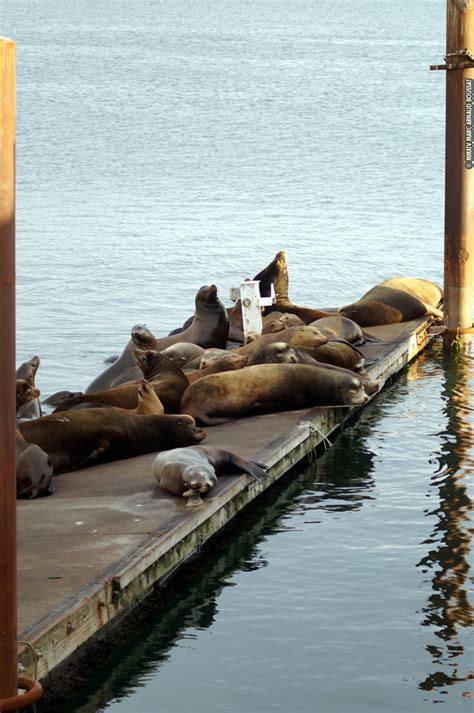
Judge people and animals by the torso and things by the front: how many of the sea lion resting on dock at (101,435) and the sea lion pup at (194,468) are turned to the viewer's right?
1

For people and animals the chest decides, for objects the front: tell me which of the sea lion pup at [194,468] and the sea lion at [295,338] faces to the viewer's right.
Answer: the sea lion

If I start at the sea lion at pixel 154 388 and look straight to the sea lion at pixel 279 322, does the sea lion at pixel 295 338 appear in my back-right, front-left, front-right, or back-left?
front-right

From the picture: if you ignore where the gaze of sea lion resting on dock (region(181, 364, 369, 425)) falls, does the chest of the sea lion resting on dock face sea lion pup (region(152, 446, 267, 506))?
no

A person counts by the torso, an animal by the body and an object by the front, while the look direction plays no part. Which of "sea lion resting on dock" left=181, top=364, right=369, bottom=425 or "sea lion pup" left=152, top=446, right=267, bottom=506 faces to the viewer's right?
the sea lion resting on dock

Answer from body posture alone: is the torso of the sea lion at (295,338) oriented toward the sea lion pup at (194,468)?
no

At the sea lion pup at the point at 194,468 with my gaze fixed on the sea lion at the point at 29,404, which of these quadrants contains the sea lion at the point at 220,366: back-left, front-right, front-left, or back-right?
front-right

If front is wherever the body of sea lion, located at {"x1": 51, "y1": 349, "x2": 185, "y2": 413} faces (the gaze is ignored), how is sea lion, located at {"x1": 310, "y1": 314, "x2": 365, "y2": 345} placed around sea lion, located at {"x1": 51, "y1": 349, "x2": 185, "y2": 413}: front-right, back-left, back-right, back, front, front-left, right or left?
front-left

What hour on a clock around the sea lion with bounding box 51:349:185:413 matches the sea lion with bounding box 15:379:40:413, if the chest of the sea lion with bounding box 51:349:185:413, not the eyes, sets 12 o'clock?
the sea lion with bounding box 15:379:40:413 is roughly at 5 o'clock from the sea lion with bounding box 51:349:185:413.

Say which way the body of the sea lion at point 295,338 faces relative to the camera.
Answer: to the viewer's right

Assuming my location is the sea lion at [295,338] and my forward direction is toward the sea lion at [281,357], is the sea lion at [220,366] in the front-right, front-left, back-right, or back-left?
front-right

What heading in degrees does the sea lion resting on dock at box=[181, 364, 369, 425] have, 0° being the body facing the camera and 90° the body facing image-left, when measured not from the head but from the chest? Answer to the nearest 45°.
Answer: approximately 270°

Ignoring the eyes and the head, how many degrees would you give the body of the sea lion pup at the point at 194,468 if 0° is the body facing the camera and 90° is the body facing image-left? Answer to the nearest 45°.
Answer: approximately 45°

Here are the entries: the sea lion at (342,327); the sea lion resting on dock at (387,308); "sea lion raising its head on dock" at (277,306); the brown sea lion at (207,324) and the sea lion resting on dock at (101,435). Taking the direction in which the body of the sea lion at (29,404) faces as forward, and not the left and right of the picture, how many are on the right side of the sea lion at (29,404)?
1
